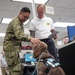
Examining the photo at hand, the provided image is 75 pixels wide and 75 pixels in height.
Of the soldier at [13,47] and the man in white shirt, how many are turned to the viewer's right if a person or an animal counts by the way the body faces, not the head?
1

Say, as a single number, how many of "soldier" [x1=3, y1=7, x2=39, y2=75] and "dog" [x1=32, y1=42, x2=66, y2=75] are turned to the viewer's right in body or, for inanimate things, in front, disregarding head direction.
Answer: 1

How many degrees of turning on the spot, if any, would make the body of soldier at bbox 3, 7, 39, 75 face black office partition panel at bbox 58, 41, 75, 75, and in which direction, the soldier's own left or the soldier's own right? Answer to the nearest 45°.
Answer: approximately 45° to the soldier's own right

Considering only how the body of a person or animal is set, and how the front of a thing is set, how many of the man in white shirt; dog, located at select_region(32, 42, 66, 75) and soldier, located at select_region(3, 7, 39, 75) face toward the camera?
1

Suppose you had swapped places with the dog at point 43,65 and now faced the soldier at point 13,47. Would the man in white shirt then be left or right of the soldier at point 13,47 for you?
right

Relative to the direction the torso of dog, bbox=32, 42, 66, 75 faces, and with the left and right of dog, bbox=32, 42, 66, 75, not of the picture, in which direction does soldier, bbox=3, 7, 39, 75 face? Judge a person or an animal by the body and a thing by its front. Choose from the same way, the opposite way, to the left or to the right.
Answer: the opposite way

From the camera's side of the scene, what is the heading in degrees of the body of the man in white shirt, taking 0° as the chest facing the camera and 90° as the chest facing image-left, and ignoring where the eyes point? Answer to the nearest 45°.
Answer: approximately 0°

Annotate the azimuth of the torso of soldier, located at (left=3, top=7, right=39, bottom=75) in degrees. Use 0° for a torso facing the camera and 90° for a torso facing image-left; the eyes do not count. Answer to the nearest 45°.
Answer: approximately 270°

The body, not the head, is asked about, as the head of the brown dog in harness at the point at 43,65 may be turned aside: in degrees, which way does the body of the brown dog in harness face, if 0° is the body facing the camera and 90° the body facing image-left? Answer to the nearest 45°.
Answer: approximately 90°
